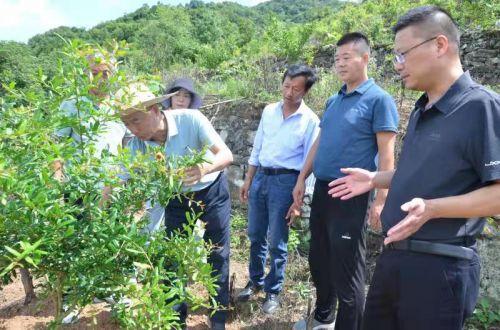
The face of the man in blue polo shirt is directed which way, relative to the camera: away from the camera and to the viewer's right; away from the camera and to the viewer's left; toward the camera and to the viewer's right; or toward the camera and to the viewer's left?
toward the camera and to the viewer's left

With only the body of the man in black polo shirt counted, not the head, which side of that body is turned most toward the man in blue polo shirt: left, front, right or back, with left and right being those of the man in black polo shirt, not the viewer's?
right

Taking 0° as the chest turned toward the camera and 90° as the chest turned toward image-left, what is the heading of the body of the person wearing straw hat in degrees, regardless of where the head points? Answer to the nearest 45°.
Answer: approximately 45°

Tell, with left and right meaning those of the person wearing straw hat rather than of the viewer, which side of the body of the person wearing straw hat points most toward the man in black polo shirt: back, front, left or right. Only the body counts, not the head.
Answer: left

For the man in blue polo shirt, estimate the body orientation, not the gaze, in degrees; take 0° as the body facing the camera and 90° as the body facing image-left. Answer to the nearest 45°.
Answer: approximately 45°

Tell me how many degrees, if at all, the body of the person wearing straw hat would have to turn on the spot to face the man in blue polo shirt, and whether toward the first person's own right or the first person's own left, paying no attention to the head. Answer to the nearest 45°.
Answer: approximately 135° to the first person's own left

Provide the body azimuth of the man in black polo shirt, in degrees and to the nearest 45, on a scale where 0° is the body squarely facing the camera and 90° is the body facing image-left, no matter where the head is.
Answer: approximately 45°

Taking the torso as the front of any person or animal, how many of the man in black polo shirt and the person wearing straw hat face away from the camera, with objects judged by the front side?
0

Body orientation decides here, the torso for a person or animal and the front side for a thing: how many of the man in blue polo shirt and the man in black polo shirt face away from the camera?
0

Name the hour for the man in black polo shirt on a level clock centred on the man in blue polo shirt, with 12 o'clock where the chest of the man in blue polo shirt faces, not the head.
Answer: The man in black polo shirt is roughly at 10 o'clock from the man in blue polo shirt.
